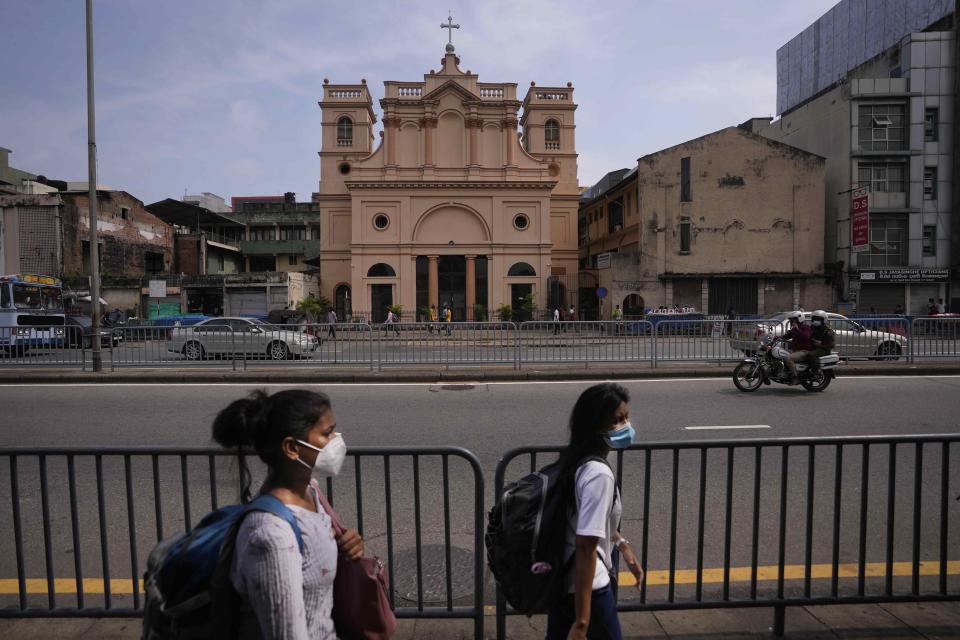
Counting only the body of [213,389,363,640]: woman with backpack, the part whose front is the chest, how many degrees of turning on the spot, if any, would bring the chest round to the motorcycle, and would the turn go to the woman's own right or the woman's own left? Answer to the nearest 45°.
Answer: approximately 45° to the woman's own left

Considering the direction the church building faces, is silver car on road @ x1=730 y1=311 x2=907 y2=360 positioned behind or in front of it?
in front

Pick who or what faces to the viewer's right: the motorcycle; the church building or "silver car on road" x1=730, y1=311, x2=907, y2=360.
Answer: the silver car on road

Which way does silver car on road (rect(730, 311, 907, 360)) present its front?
to the viewer's right

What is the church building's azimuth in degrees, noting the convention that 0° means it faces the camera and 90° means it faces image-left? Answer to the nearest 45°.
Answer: approximately 0°

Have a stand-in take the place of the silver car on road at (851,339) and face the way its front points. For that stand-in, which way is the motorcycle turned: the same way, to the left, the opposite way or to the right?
the opposite way

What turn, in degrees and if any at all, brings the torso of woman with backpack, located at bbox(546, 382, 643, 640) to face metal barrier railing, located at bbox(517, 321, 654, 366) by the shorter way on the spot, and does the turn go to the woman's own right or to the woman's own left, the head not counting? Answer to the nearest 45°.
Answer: approximately 90° to the woman's own left

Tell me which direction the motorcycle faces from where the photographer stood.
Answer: facing to the left of the viewer

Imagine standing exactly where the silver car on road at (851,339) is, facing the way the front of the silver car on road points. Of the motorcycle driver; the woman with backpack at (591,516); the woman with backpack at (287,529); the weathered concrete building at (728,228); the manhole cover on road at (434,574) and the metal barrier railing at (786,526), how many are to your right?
5

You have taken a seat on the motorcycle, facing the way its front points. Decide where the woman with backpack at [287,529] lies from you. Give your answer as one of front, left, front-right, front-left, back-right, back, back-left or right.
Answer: left

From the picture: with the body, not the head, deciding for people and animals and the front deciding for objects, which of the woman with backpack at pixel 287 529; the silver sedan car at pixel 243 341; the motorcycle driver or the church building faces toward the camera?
the church building
